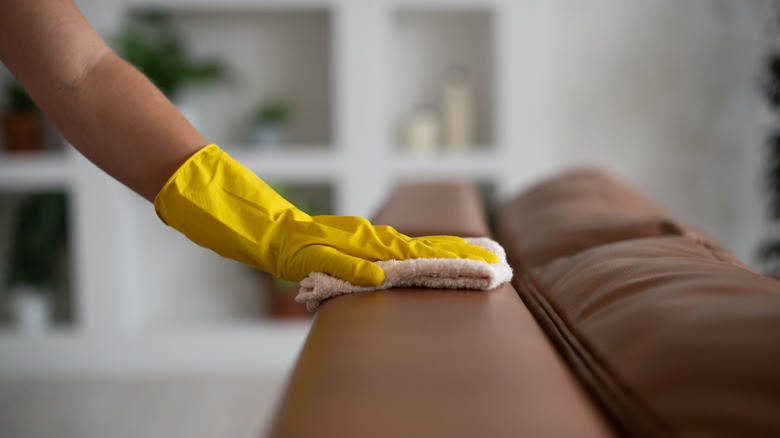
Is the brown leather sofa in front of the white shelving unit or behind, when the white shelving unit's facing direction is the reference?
in front

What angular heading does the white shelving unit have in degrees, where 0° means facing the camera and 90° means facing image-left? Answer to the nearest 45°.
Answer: approximately 0°
